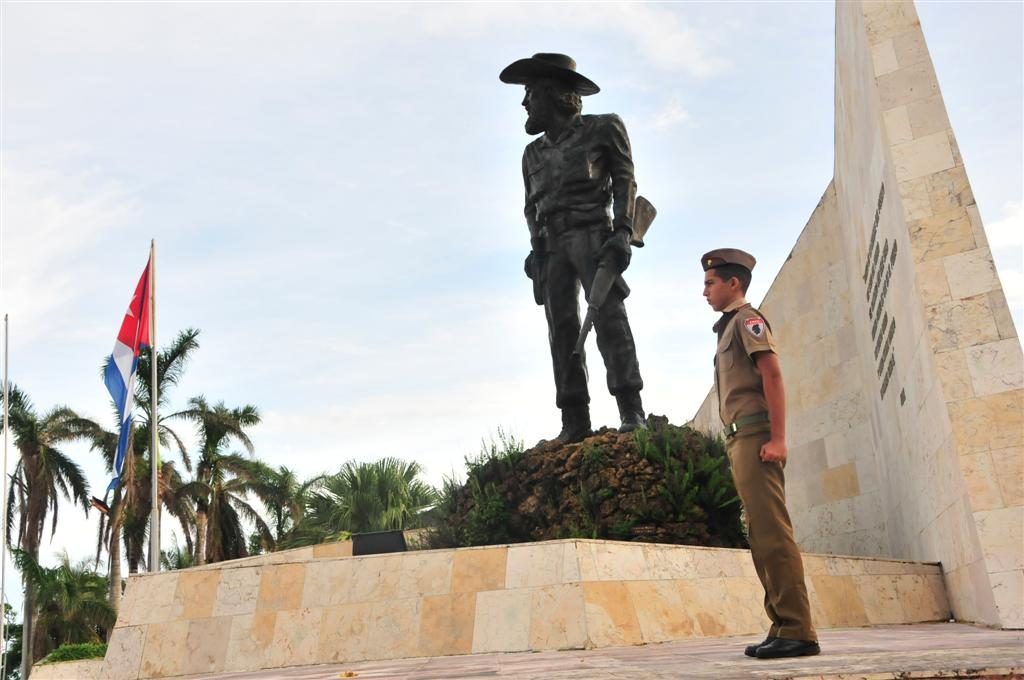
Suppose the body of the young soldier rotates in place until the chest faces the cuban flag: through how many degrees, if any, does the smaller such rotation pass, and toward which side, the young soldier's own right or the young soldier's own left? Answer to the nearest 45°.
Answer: approximately 45° to the young soldier's own right

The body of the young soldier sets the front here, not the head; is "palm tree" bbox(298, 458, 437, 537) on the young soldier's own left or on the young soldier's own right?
on the young soldier's own right

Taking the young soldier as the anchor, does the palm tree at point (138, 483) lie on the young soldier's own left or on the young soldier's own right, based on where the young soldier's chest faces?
on the young soldier's own right

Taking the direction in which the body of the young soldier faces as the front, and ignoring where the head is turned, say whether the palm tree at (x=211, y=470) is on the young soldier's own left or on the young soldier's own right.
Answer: on the young soldier's own right

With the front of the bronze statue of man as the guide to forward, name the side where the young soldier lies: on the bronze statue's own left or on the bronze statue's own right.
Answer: on the bronze statue's own left

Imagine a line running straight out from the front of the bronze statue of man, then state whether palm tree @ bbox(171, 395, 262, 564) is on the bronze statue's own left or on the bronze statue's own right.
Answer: on the bronze statue's own right

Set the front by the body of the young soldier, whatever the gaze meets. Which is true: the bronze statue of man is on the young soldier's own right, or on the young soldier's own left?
on the young soldier's own right

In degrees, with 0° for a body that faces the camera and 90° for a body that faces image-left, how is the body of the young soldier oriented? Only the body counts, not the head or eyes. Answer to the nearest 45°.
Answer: approximately 90°

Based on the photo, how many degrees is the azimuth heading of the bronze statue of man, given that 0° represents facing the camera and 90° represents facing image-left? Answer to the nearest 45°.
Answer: approximately 45°
